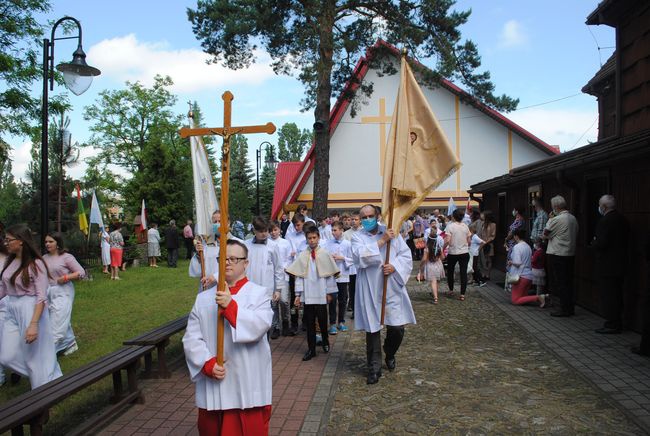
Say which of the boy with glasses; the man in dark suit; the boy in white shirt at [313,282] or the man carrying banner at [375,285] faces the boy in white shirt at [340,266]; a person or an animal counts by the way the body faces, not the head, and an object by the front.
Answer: the man in dark suit

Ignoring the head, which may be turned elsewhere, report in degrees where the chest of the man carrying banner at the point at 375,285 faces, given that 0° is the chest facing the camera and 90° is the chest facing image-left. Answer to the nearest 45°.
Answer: approximately 0°

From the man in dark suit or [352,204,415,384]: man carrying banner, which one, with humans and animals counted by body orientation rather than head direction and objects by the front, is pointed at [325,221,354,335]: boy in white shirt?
the man in dark suit

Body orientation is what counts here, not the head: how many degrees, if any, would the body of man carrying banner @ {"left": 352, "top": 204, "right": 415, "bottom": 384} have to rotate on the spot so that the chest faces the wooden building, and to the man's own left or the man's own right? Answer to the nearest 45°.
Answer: approximately 135° to the man's own left

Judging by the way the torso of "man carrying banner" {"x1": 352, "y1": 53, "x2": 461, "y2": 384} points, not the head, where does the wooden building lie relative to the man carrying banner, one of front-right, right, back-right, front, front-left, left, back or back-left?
back-left

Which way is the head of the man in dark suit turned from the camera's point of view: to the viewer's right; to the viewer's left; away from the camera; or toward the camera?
to the viewer's left

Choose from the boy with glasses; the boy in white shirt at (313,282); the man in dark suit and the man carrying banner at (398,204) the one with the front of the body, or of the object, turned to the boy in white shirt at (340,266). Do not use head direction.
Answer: the man in dark suit

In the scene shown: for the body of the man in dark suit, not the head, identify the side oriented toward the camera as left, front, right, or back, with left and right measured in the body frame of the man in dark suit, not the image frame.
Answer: left

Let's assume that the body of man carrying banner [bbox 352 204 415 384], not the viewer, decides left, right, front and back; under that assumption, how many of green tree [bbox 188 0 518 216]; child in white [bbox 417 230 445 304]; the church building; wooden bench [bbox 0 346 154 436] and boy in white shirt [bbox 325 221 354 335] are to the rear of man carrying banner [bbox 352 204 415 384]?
4

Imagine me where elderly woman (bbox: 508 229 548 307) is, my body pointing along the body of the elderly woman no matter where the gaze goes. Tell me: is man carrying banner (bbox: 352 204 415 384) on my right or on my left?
on my left
